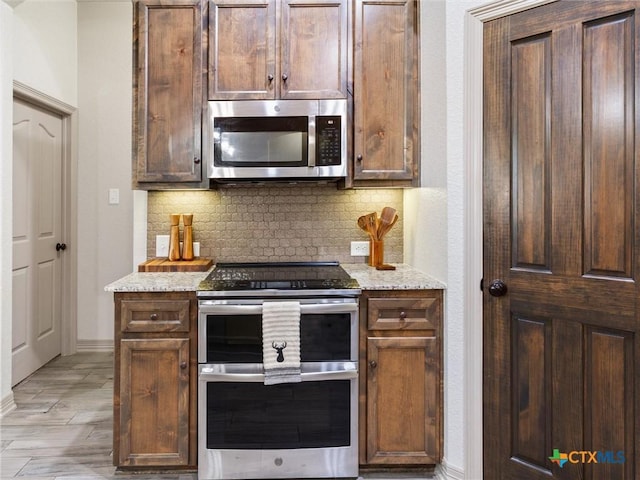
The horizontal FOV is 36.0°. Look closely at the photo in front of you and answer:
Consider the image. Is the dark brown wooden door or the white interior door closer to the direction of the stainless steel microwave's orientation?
the dark brown wooden door

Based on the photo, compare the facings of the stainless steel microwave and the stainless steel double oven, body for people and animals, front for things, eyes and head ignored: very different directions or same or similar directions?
same or similar directions

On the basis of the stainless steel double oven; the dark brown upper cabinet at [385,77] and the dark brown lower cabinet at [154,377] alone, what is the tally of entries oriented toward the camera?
3

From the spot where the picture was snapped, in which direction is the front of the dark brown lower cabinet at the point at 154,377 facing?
facing the viewer

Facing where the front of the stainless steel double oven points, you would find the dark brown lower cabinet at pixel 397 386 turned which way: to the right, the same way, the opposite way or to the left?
the same way

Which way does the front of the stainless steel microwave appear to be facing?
toward the camera

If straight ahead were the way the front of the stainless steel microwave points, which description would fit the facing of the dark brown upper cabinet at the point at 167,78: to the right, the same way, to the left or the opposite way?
the same way

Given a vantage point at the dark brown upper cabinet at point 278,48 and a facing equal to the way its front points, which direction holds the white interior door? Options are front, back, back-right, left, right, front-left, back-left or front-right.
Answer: back-right

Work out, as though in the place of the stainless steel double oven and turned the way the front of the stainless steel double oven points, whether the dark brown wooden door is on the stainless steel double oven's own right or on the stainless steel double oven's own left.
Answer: on the stainless steel double oven's own left

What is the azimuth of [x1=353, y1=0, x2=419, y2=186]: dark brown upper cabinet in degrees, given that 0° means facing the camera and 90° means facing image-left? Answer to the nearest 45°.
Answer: approximately 0°

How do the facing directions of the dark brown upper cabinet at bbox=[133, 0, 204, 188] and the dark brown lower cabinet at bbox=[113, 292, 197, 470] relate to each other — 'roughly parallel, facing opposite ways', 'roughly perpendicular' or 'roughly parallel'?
roughly parallel

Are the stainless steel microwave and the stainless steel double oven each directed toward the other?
no
